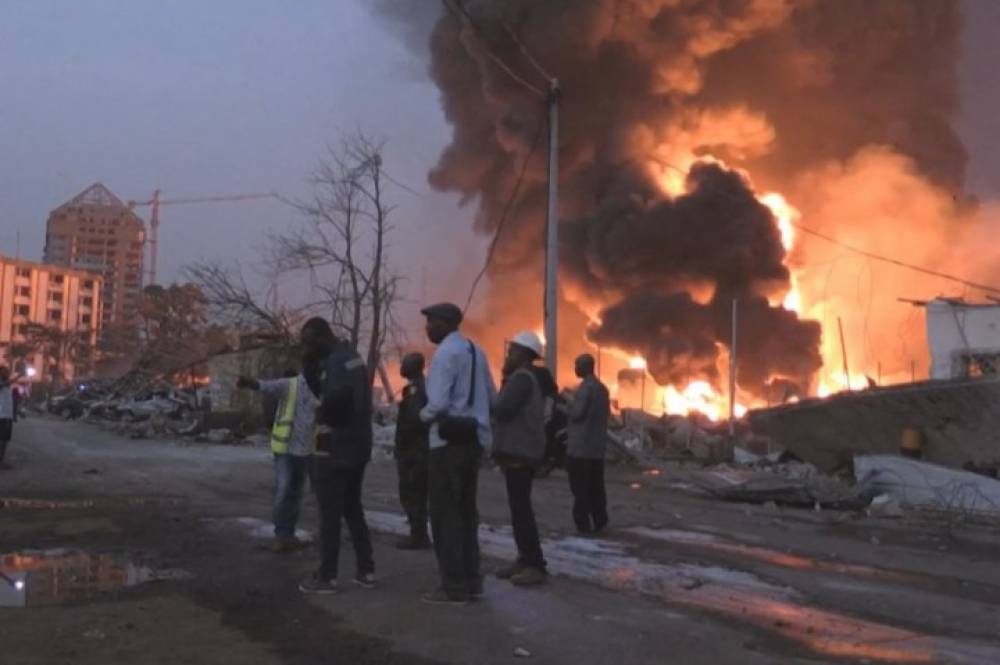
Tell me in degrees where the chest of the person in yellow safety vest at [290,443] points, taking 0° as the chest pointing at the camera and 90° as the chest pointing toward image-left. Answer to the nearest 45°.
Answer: approximately 90°
